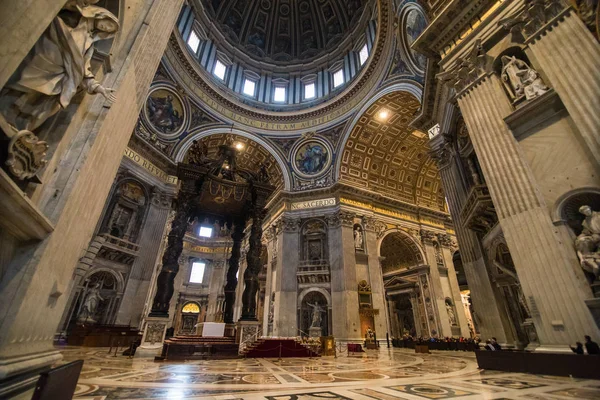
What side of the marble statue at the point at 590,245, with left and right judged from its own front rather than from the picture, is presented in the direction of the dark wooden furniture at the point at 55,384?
front

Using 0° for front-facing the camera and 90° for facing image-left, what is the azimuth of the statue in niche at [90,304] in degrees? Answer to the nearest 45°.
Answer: approximately 315°

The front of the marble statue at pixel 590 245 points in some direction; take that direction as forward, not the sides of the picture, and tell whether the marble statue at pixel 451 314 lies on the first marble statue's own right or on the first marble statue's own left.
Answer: on the first marble statue's own right

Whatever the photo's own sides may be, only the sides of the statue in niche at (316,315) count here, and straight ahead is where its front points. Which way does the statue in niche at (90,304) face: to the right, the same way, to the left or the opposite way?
to the left

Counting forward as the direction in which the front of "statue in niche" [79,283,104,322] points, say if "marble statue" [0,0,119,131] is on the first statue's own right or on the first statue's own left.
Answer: on the first statue's own right

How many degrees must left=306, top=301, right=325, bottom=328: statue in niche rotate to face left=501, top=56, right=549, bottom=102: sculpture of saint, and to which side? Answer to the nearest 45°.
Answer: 0° — it already faces it

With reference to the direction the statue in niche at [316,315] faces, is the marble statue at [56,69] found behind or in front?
in front

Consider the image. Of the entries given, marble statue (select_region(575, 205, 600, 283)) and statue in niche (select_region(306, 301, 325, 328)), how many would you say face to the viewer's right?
0

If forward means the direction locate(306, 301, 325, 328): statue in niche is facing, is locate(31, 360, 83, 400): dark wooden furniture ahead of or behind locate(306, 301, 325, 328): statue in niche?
ahead

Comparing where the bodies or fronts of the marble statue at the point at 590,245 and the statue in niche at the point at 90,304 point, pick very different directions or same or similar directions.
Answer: very different directions
